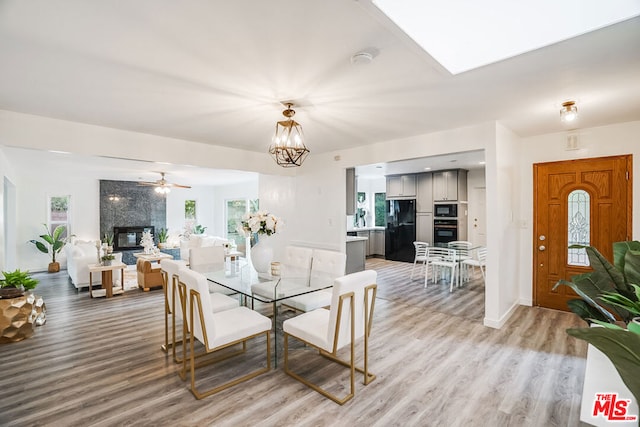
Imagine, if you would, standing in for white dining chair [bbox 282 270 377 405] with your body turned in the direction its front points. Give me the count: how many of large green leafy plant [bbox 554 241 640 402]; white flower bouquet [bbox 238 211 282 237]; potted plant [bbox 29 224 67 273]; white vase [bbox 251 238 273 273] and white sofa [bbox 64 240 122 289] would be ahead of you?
4

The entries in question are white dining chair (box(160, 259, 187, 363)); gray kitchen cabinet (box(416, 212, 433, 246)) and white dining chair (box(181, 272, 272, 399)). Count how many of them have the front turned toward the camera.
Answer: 1

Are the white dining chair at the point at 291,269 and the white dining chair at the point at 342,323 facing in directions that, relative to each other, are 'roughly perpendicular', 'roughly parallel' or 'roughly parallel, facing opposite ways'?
roughly perpendicular

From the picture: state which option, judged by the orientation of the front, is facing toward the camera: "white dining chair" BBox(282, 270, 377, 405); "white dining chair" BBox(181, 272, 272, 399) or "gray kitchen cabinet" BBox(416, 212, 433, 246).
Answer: the gray kitchen cabinet

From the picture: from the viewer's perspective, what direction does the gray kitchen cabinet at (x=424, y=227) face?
toward the camera

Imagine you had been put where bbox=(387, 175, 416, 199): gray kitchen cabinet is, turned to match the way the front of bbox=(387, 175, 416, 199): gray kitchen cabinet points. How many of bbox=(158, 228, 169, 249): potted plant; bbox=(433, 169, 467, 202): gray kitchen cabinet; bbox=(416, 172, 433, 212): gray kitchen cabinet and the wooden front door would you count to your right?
1

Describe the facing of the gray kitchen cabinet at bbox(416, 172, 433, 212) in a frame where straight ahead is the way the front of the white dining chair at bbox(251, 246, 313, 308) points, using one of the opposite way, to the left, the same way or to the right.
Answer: the same way

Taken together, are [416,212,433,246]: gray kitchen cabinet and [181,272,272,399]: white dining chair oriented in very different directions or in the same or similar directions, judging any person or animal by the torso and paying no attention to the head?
very different directions

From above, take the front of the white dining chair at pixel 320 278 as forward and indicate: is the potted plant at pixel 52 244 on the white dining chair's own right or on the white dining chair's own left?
on the white dining chair's own right

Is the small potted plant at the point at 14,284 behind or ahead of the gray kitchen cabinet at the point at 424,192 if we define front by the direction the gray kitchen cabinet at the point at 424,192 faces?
ahead

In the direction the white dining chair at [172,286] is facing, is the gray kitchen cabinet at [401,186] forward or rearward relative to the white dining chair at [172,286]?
forward

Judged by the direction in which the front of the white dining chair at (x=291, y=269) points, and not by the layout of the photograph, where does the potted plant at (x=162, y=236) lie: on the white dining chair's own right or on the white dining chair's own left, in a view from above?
on the white dining chair's own right

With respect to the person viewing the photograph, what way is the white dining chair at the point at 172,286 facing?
facing away from the viewer and to the right of the viewer

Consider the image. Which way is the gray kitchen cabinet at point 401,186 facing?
toward the camera

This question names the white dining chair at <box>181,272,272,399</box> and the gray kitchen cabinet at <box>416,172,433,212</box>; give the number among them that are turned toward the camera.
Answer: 1

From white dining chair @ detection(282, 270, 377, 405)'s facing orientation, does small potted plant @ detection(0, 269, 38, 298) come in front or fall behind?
in front
